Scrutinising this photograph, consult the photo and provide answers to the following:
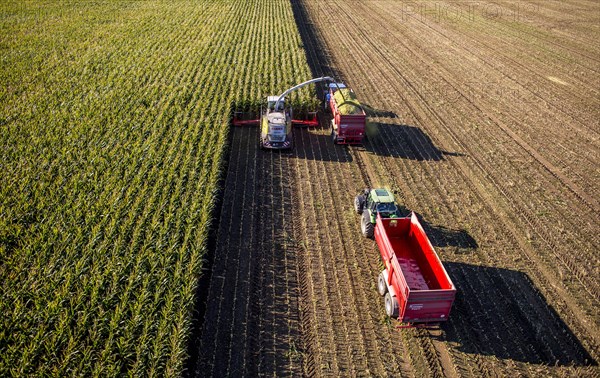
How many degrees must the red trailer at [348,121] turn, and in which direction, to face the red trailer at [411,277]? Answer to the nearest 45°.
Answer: approximately 180°

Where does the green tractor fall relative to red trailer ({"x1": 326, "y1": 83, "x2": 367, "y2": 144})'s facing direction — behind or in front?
behind

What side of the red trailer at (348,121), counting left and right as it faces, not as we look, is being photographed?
back
